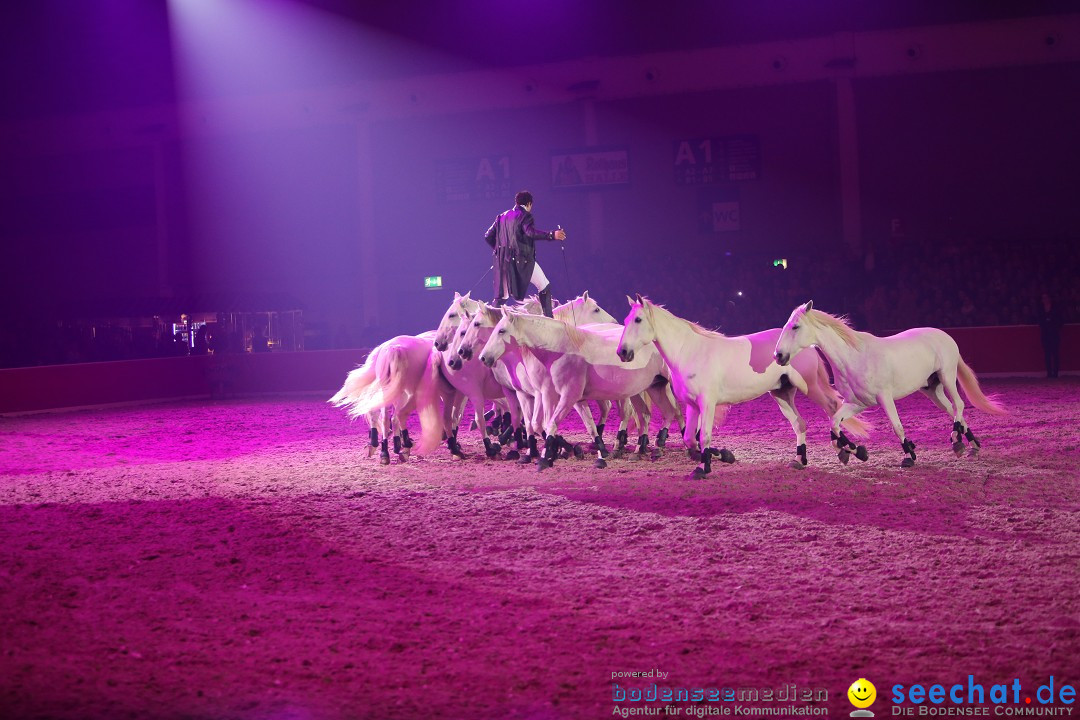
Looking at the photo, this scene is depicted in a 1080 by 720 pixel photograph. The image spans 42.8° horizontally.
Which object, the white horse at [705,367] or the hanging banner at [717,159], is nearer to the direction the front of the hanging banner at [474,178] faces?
the white horse

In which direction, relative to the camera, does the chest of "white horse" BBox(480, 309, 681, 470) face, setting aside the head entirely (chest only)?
to the viewer's left

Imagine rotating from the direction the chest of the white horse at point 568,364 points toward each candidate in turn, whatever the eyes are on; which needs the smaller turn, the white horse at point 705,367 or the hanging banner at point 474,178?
the hanging banner

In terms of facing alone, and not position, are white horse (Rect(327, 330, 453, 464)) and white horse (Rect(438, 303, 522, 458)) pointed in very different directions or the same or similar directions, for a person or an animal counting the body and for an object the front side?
very different directions

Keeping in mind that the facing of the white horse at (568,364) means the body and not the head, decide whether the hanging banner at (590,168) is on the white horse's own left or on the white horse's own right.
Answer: on the white horse's own right

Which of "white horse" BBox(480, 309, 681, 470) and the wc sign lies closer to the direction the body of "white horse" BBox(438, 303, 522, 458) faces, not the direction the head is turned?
the white horse

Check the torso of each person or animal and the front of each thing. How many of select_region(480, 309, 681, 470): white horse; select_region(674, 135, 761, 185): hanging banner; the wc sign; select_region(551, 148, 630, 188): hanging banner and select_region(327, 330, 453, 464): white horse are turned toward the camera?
3

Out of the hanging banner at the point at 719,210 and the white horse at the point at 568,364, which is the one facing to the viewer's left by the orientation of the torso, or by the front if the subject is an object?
the white horse

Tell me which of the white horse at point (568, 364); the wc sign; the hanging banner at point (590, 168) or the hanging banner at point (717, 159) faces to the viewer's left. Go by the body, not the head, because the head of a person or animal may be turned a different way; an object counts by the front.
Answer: the white horse

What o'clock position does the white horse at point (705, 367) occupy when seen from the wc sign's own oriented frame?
The white horse is roughly at 12 o'clock from the wc sign.

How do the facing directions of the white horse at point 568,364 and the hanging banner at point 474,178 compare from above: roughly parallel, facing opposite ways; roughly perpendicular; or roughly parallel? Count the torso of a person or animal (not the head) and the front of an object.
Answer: roughly perpendicular

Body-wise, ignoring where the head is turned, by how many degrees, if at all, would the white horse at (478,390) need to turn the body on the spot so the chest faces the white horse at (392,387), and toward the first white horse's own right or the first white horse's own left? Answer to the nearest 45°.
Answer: approximately 45° to the first white horse's own right

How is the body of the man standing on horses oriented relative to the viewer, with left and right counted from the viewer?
facing away from the viewer and to the right of the viewer

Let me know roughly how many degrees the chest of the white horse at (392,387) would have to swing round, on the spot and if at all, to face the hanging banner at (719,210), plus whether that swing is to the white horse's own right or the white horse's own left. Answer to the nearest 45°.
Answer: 0° — it already faces it

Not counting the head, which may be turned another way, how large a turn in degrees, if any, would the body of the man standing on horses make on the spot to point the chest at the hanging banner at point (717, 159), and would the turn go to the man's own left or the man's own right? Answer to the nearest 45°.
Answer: approximately 45° to the man's own left
